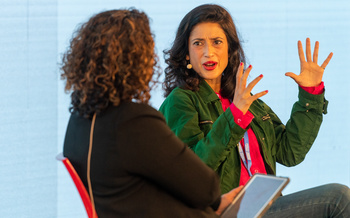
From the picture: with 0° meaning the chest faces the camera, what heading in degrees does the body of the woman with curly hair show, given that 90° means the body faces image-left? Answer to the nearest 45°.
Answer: approximately 225°

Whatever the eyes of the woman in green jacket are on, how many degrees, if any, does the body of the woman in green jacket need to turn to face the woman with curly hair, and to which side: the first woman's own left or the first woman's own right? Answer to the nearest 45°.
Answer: approximately 45° to the first woman's own right

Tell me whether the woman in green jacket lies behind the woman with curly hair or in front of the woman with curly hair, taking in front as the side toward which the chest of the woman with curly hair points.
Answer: in front

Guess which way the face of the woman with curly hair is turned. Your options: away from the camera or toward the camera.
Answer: away from the camera
